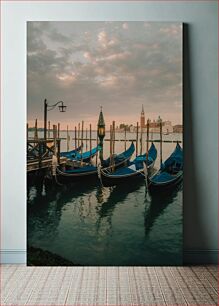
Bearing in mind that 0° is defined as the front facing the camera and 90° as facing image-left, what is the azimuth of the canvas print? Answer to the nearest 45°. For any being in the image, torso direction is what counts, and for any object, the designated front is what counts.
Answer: approximately 0°
